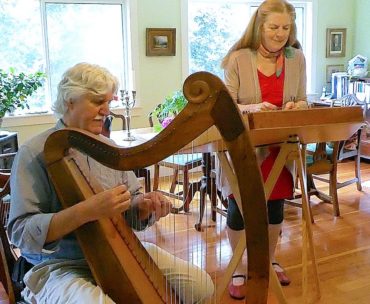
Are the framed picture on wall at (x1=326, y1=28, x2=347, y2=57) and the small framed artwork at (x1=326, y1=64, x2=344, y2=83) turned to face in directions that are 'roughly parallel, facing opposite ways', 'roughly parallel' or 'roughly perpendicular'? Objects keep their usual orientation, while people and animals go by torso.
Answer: roughly parallel

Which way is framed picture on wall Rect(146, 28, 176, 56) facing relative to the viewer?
toward the camera

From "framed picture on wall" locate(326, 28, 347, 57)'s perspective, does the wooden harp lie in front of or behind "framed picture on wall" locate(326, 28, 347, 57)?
in front

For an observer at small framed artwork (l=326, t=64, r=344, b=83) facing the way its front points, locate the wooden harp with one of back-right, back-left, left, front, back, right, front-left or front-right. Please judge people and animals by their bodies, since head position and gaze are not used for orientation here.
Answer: front

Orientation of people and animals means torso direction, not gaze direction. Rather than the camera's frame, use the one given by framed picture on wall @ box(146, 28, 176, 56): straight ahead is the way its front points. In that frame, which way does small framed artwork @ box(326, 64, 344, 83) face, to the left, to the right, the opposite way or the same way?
the same way

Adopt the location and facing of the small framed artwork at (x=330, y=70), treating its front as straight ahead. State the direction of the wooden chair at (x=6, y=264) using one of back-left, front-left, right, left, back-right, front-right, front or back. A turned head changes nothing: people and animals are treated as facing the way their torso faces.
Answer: front

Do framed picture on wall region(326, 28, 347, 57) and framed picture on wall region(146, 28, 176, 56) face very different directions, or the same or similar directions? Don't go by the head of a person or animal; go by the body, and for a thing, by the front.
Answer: same or similar directions

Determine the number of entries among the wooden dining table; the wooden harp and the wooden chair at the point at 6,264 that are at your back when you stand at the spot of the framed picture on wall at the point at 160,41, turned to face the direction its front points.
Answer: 0

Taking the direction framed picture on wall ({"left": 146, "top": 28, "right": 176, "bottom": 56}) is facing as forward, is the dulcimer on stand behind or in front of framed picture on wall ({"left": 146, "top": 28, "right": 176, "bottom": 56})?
in front

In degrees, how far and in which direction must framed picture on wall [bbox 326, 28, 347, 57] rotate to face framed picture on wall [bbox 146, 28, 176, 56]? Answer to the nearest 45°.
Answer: approximately 45° to its right

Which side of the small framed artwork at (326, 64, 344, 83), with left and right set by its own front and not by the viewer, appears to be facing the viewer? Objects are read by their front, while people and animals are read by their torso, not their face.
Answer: front

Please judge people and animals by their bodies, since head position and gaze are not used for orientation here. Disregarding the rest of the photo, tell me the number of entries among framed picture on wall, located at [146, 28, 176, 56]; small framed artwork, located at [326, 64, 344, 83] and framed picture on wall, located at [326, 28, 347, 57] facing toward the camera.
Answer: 3

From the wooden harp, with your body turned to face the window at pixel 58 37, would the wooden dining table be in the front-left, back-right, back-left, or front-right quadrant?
front-right

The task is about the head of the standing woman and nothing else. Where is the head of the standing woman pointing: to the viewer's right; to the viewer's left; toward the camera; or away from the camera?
toward the camera

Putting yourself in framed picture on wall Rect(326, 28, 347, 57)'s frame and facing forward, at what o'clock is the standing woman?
The standing woman is roughly at 12 o'clock from the framed picture on wall.

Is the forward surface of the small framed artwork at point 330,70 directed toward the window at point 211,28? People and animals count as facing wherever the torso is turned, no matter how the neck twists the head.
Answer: no

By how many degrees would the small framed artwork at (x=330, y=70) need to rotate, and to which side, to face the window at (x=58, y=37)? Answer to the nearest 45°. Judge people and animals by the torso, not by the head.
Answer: approximately 45° to its right

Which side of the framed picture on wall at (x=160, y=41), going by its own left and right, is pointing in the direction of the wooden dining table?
front
